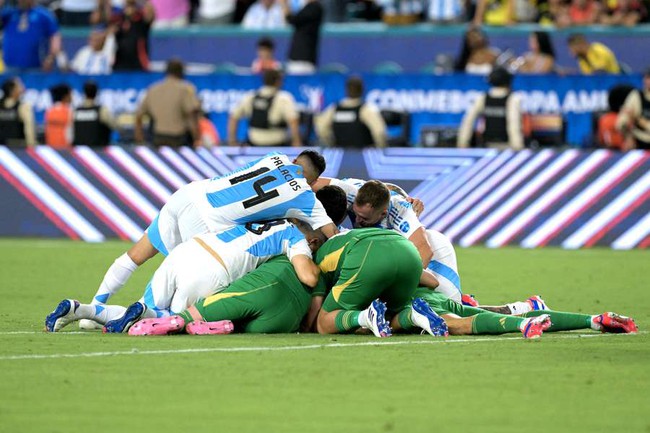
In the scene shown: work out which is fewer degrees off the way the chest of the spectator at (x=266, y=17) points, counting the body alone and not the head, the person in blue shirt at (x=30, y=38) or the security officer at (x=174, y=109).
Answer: the security officer

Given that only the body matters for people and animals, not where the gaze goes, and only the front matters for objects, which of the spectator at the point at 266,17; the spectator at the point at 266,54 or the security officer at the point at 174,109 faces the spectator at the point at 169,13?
the security officer at the point at 174,109

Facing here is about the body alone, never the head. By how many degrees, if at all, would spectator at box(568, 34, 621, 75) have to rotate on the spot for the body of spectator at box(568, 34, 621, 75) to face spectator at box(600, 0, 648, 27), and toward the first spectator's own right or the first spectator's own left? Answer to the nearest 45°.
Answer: approximately 135° to the first spectator's own right

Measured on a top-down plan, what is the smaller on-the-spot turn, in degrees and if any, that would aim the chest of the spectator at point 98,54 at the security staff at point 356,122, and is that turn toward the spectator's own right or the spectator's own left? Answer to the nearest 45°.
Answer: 0° — they already face it

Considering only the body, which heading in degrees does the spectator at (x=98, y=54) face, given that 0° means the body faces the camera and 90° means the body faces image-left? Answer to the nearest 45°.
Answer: approximately 315°

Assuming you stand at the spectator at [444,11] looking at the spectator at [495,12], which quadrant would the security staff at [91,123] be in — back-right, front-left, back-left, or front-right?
back-right

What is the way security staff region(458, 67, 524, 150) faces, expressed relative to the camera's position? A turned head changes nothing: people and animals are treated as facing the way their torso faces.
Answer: facing away from the viewer

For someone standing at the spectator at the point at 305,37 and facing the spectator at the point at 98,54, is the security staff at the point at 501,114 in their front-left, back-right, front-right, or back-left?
back-left

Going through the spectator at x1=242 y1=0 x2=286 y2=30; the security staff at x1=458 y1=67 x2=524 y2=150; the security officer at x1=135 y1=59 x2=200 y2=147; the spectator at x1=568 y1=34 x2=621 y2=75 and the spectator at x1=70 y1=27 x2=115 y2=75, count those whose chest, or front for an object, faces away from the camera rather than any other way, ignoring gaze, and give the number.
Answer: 2

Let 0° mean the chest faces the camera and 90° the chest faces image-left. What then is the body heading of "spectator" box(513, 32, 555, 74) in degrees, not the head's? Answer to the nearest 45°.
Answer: approximately 45°

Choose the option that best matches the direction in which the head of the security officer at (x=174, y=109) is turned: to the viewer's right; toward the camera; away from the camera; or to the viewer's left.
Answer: away from the camera

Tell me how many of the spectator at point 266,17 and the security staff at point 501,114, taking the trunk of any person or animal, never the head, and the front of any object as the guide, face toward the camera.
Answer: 1
